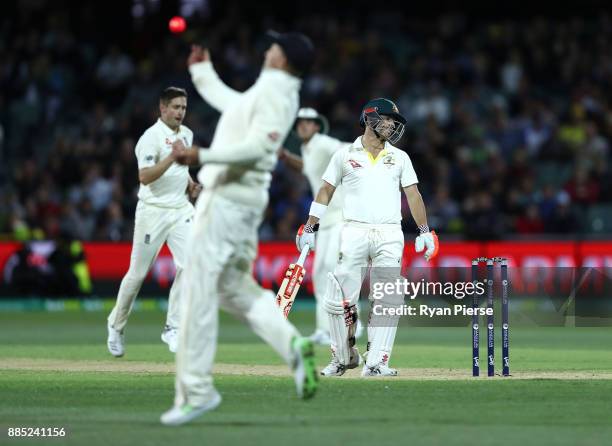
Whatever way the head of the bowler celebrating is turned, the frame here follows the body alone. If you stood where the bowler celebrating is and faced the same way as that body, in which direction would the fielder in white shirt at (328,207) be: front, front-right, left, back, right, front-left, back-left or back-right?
left

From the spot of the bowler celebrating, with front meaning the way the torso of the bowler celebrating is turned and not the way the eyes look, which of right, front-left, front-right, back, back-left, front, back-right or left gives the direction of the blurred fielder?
front-right

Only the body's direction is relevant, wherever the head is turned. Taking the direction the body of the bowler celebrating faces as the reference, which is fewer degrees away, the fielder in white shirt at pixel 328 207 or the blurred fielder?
the blurred fielder

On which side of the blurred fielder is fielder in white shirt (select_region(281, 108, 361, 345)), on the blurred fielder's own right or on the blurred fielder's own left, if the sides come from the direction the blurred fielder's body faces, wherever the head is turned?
on the blurred fielder's own right

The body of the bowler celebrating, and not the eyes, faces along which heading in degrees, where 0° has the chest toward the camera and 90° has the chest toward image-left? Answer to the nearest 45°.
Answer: approximately 315°
